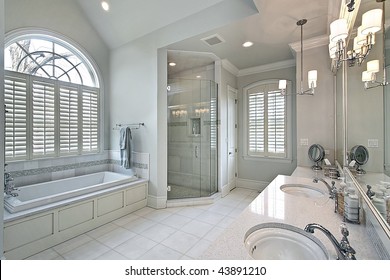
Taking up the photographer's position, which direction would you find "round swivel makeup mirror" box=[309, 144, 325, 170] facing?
facing the viewer and to the left of the viewer

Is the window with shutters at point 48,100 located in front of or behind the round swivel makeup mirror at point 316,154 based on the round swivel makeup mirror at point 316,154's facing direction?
in front

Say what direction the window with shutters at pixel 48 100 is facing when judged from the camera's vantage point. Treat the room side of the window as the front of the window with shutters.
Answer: facing the viewer and to the right of the viewer

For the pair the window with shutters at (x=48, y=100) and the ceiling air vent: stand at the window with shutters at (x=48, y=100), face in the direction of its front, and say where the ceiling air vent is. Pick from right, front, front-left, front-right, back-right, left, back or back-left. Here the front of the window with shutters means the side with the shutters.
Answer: front

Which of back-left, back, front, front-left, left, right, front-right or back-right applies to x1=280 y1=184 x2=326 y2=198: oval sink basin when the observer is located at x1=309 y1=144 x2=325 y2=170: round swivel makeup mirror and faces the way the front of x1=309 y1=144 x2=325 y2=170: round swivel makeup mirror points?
front-left

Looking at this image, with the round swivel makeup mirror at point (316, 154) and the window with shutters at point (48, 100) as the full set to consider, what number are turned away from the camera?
0

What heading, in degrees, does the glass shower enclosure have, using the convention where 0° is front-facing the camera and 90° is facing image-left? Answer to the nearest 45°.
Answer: approximately 0°

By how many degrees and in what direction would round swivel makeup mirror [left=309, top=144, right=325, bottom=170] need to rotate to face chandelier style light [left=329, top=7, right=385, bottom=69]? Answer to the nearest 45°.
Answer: approximately 45° to its left

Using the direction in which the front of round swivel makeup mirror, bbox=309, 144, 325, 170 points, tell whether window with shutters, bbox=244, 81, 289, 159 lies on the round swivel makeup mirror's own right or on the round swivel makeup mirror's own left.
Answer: on the round swivel makeup mirror's own right

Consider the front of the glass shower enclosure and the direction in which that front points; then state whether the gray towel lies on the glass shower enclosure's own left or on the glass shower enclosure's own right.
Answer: on the glass shower enclosure's own right

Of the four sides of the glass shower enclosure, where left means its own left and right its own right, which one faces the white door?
left

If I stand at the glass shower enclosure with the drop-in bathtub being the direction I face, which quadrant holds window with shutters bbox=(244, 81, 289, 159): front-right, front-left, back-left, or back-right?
back-left

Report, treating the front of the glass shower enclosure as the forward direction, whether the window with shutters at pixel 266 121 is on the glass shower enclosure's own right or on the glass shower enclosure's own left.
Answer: on the glass shower enclosure's own left

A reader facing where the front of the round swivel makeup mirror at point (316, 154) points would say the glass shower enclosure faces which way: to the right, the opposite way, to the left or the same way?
to the left
